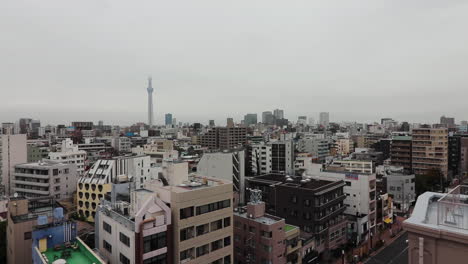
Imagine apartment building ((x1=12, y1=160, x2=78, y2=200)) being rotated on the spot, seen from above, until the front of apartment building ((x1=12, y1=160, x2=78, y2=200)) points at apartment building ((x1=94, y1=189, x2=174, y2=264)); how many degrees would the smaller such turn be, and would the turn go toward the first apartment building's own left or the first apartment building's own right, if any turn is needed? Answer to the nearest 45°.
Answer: approximately 45° to the first apartment building's own left

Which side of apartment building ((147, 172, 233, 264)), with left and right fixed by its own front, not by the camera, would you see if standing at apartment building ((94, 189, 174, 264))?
right

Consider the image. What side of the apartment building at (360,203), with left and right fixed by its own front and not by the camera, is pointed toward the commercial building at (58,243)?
right

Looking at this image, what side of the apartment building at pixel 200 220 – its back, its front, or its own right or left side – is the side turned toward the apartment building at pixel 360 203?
left

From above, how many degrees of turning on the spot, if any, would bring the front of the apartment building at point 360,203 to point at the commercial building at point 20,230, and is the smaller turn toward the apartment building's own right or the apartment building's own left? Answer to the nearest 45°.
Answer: approximately 90° to the apartment building's own right

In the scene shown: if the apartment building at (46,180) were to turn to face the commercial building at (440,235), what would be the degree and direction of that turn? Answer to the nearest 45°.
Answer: approximately 45° to its left

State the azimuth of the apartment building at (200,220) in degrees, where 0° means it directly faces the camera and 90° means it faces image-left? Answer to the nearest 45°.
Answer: approximately 315°

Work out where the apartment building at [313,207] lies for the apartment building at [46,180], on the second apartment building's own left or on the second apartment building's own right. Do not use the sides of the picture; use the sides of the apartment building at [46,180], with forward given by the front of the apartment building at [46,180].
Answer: on the second apartment building's own left

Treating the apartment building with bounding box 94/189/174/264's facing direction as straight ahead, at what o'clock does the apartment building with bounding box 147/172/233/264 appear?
the apartment building with bounding box 147/172/233/264 is roughly at 10 o'clock from the apartment building with bounding box 94/189/174/264.

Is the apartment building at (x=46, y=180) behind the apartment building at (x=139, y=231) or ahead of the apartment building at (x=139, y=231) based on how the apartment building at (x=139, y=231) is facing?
behind

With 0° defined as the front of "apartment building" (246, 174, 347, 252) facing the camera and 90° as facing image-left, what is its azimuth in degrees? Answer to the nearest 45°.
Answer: approximately 315°

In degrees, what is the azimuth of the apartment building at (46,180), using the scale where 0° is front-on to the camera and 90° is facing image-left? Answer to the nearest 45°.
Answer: approximately 45°

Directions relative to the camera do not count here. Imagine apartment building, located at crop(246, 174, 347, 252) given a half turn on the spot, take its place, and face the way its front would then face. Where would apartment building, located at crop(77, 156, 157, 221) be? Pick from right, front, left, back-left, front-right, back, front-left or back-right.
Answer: front-left

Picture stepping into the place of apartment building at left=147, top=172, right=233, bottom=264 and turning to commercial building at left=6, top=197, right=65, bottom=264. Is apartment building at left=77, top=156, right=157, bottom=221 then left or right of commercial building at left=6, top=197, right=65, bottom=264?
right

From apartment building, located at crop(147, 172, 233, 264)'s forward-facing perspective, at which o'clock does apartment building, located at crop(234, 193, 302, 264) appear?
apartment building, located at crop(234, 193, 302, 264) is roughly at 9 o'clock from apartment building, located at crop(147, 172, 233, 264).
